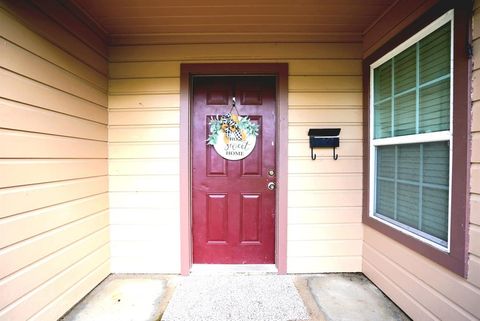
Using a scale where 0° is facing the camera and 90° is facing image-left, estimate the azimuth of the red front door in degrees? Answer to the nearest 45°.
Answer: approximately 0°

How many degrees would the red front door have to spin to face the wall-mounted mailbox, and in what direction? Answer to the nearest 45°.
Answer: approximately 90° to its left

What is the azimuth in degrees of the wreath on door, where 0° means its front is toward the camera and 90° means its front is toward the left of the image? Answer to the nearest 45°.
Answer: approximately 0°

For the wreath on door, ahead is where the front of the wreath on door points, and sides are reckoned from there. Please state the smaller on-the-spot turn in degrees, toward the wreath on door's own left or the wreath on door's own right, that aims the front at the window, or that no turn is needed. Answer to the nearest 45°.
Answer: approximately 45° to the wreath on door's own left
